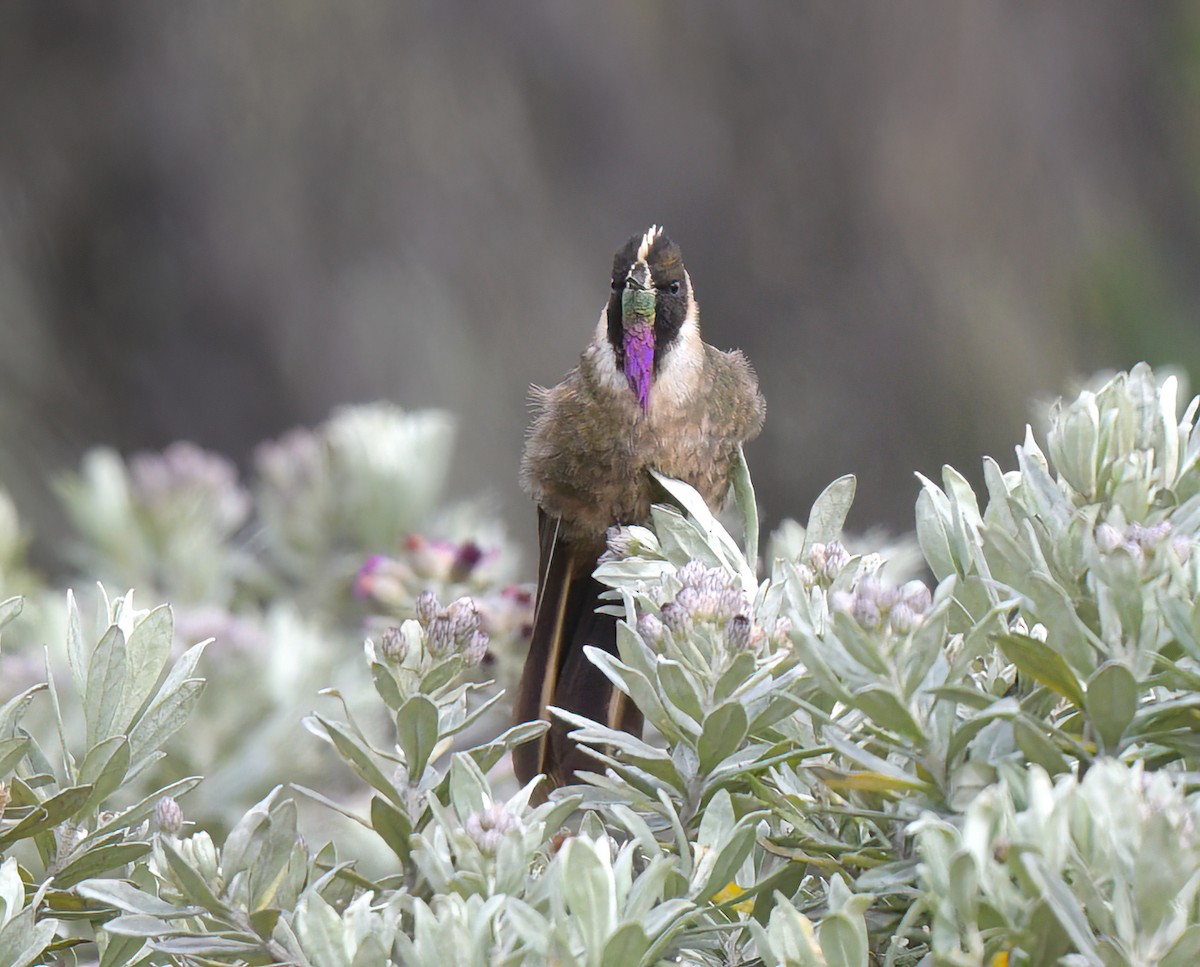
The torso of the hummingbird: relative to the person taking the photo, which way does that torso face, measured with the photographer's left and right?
facing the viewer
